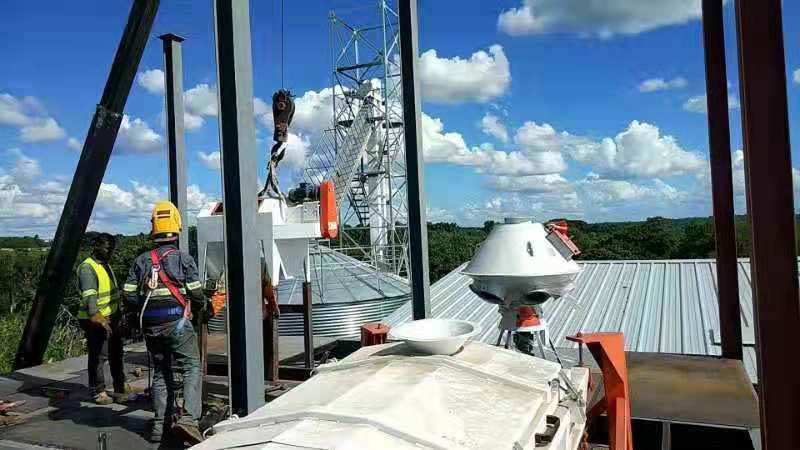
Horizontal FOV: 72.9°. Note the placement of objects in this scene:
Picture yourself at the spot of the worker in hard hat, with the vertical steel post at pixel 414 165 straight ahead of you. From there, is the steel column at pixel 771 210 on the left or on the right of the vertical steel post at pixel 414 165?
right

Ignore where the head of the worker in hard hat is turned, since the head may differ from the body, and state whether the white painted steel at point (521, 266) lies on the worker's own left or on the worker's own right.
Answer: on the worker's own right

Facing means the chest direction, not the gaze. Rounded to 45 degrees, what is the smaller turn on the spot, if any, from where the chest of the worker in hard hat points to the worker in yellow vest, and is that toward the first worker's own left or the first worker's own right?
0° — they already face them

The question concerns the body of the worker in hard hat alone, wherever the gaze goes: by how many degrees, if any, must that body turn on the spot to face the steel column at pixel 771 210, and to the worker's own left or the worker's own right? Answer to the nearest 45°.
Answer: approximately 135° to the worker's own right

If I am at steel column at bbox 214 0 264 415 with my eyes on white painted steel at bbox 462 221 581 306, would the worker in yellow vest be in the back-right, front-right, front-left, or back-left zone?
back-left

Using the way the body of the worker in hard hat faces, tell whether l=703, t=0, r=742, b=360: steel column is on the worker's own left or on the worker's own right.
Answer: on the worker's own right

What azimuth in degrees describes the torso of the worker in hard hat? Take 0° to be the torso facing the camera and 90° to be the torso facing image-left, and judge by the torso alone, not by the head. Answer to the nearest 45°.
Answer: approximately 180°

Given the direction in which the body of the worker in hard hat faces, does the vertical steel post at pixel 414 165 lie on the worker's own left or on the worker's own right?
on the worker's own right
